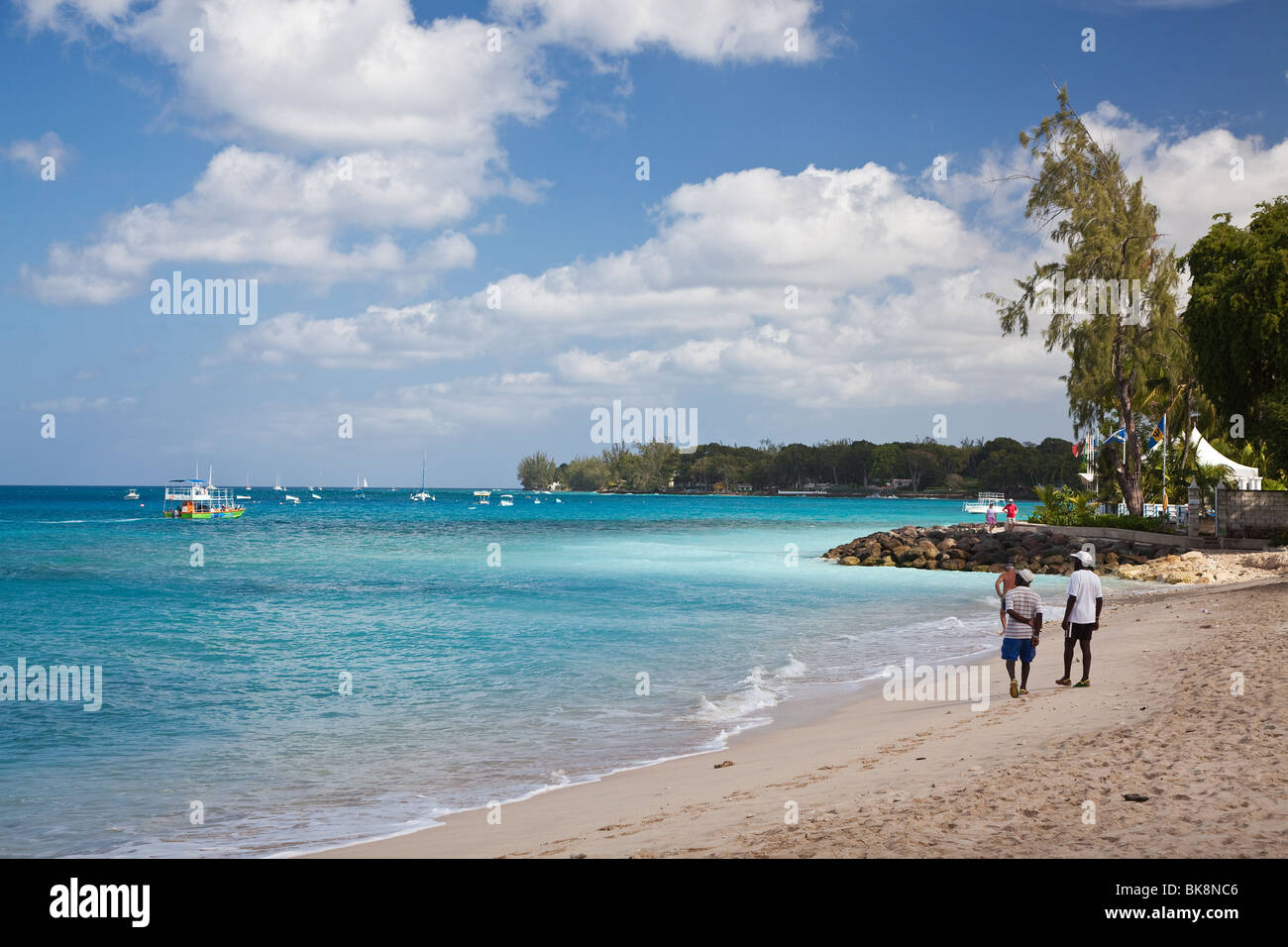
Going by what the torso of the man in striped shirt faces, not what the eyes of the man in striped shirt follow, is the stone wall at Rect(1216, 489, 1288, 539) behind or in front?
in front

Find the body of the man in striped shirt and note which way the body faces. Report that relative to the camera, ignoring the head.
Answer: away from the camera

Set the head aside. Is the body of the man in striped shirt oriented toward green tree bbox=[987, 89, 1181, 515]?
yes

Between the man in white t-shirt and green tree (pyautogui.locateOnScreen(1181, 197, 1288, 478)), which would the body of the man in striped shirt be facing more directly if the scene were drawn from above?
the green tree

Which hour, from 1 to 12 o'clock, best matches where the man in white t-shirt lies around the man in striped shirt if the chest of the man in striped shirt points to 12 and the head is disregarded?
The man in white t-shirt is roughly at 2 o'clock from the man in striped shirt.

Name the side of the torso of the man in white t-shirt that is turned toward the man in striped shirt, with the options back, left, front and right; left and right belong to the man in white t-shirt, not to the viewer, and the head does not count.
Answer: left

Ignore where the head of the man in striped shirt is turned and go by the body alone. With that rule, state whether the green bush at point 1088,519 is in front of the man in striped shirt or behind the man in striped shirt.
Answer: in front

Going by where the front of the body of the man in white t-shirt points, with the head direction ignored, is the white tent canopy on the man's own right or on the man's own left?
on the man's own right

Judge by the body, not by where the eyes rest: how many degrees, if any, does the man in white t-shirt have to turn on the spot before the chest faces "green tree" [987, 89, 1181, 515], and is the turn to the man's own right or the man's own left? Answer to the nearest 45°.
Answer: approximately 45° to the man's own right

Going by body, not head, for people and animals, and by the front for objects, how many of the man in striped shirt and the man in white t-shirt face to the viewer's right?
0

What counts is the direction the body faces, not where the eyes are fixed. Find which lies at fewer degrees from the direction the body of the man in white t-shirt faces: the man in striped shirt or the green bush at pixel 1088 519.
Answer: the green bush

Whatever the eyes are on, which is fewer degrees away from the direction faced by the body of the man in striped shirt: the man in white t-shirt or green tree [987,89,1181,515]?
the green tree

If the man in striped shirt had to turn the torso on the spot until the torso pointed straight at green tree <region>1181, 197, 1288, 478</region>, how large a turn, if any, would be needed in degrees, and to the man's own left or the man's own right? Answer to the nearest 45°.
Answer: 0° — they already face it

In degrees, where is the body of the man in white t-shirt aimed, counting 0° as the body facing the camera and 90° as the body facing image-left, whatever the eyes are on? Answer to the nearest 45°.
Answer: approximately 135°

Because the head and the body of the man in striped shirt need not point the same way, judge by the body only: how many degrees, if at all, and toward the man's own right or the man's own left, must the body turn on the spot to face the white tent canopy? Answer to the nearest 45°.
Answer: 0° — they already face it
